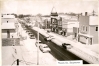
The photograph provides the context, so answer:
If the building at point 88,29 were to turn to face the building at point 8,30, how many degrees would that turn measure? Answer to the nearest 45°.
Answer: approximately 45° to its right

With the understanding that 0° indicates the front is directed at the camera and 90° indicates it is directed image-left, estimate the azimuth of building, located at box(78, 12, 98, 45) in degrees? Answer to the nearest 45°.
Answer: approximately 45°

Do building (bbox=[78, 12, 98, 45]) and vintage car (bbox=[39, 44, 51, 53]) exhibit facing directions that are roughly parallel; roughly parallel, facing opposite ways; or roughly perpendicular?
roughly perpendicular
